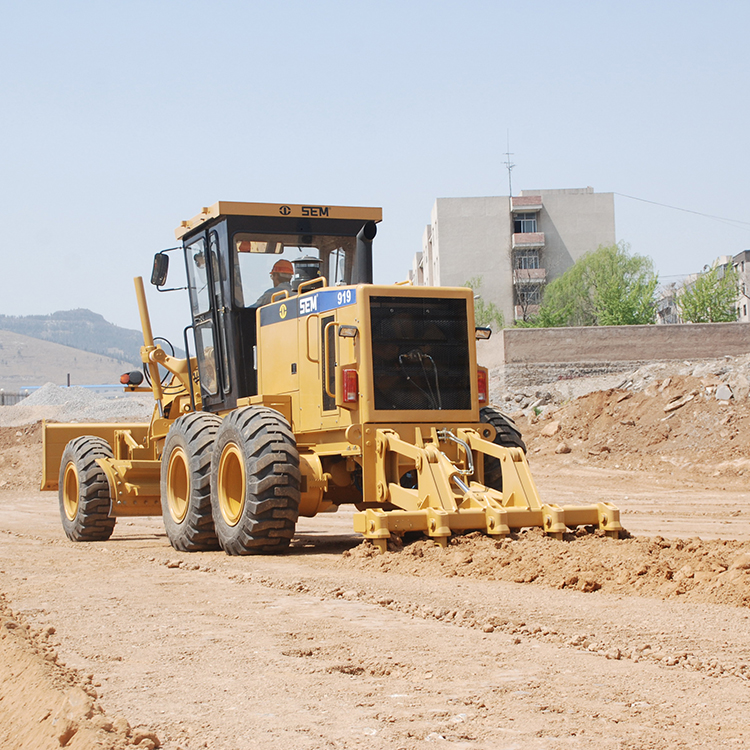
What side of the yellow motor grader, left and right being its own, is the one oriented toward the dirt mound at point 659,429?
right

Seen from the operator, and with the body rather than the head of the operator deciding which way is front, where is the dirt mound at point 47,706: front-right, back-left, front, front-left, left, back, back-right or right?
back-left

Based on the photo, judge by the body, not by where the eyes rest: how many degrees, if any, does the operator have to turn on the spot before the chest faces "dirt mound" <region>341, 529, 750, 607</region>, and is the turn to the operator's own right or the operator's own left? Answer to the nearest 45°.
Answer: approximately 180°

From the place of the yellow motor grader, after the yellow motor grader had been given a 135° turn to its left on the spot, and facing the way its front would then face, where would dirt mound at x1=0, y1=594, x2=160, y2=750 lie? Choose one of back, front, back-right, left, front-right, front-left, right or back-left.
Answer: front

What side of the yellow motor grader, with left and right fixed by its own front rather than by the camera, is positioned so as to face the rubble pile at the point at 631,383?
right

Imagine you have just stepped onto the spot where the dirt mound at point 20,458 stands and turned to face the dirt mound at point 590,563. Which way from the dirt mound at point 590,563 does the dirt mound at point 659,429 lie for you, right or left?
left

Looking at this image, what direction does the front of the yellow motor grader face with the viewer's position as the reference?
facing away from the viewer and to the left of the viewer

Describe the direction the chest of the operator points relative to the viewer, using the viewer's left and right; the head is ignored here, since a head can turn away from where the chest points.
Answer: facing away from the viewer and to the left of the viewer

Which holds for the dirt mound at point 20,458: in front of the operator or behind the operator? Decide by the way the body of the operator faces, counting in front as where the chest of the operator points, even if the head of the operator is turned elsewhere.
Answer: in front

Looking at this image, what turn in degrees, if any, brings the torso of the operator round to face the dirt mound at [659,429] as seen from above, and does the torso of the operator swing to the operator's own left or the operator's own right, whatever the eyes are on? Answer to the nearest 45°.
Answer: approximately 90° to the operator's own right
